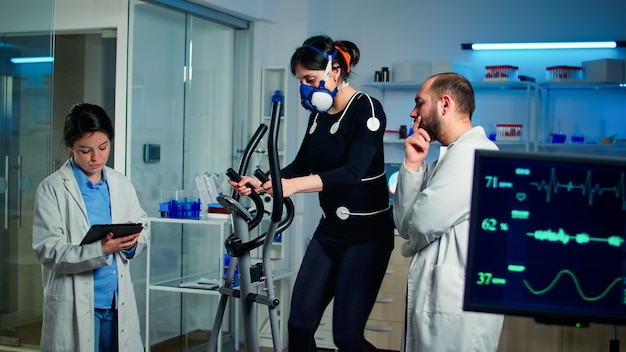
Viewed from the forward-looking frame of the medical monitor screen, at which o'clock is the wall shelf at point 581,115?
The wall shelf is roughly at 6 o'clock from the medical monitor screen.

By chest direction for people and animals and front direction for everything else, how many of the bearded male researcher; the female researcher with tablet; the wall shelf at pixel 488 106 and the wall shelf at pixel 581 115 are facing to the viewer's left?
1

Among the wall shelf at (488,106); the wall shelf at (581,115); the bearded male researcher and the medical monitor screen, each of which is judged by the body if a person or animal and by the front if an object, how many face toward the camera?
3

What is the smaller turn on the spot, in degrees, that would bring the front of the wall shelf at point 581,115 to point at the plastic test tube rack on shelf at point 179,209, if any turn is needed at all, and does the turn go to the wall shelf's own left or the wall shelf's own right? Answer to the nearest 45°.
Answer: approximately 45° to the wall shelf's own right

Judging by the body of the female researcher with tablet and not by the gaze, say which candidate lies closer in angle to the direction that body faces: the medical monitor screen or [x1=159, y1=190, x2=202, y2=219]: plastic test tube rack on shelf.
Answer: the medical monitor screen

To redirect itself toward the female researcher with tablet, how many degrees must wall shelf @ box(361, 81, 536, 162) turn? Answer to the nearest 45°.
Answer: approximately 45° to its right

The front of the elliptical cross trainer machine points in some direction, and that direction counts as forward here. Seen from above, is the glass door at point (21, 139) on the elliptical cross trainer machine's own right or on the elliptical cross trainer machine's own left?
on the elliptical cross trainer machine's own right

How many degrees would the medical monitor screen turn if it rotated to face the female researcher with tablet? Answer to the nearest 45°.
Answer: approximately 135° to its right

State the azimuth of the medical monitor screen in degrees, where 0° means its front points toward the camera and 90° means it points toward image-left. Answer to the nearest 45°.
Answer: approximately 0°

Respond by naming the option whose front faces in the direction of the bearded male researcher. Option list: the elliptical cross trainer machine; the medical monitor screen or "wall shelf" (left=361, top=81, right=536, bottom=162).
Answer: the wall shelf

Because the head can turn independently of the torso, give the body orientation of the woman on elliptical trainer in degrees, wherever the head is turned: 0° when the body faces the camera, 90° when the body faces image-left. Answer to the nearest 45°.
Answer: approximately 45°

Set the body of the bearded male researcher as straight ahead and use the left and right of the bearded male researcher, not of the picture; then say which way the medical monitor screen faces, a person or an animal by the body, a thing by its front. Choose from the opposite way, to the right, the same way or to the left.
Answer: to the left

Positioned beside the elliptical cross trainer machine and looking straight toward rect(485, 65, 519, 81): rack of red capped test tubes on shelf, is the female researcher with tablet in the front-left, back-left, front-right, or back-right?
back-left

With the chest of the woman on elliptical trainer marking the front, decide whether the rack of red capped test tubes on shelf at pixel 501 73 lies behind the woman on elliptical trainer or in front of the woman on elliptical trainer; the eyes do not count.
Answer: behind

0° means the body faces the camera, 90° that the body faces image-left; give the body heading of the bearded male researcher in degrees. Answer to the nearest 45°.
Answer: approximately 90°
